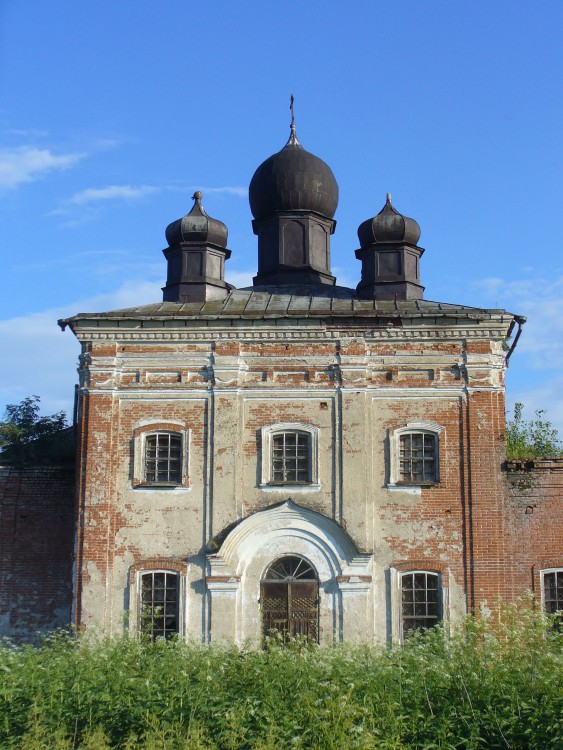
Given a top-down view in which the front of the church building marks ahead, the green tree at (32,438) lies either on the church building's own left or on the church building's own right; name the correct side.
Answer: on the church building's own right

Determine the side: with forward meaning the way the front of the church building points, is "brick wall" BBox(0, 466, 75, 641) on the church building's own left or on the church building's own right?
on the church building's own right

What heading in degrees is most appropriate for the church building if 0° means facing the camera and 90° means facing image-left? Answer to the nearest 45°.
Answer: approximately 0°

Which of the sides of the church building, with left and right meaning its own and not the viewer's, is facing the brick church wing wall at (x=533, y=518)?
left
